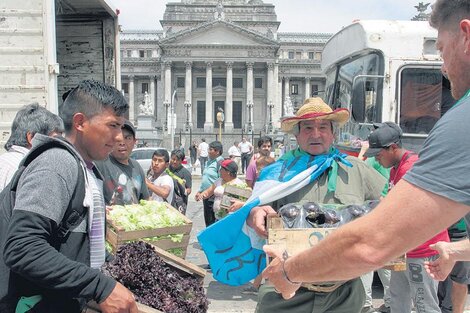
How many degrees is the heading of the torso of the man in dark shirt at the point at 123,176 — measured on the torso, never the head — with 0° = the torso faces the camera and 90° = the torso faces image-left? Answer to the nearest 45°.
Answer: approximately 0°

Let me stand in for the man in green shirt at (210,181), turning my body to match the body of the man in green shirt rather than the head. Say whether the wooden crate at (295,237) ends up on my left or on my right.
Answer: on my left

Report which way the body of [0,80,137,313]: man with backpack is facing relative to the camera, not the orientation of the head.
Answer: to the viewer's right

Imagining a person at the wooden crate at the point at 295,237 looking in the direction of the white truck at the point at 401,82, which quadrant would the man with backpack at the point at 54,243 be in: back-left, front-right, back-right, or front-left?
back-left

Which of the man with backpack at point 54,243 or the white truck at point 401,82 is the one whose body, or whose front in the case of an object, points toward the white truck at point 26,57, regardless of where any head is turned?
the white truck at point 401,82

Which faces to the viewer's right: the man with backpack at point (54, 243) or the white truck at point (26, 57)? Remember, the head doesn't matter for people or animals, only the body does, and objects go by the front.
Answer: the man with backpack

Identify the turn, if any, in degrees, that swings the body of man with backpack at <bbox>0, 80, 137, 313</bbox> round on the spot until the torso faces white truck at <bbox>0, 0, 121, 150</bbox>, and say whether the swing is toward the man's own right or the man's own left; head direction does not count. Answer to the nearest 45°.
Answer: approximately 90° to the man's own left

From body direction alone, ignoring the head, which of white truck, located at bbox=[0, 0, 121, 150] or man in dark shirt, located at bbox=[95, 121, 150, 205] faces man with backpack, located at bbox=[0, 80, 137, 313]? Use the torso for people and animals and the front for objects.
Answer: the man in dark shirt

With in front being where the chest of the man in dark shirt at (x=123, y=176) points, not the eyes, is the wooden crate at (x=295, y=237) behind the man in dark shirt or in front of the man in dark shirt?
in front

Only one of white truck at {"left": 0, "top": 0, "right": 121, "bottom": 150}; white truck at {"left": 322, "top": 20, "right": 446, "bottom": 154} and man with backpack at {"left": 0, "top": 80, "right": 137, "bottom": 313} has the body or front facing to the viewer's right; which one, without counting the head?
the man with backpack
